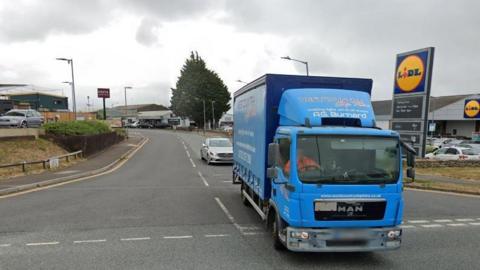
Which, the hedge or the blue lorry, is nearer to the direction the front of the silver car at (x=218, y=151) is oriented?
the blue lorry

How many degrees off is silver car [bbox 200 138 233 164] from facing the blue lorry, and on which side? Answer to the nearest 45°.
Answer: approximately 45° to its right

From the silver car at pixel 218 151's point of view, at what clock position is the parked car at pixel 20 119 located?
The parked car is roughly at 5 o'clock from the silver car.

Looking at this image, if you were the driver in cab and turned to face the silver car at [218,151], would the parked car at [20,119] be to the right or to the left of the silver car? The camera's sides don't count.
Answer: left

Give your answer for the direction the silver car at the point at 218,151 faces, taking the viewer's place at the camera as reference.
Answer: facing the viewer and to the right of the viewer

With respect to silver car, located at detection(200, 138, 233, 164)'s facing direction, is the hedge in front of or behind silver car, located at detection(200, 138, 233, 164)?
behind

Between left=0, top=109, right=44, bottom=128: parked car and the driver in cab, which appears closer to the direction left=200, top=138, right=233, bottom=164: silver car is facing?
the driver in cab

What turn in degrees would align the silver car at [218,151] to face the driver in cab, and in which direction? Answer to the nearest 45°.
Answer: approximately 45° to its right
